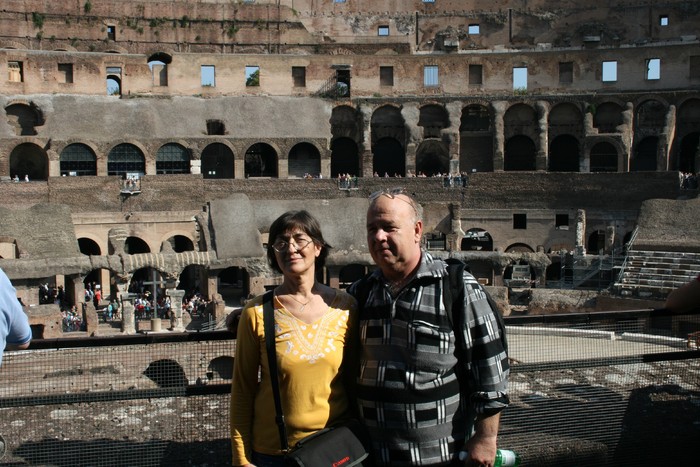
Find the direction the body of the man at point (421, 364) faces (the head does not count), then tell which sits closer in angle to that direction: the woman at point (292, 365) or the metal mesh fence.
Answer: the woman

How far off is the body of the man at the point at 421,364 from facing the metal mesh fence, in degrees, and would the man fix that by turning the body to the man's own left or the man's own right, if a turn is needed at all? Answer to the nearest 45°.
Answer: approximately 180°

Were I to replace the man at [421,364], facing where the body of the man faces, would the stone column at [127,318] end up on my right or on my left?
on my right

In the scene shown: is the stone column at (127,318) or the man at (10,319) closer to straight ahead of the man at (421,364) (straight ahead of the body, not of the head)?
the man

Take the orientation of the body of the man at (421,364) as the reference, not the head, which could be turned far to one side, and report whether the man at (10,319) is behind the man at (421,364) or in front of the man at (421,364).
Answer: in front

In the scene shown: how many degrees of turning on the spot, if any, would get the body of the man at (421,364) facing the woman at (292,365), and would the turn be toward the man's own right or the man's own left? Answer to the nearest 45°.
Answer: approximately 45° to the man's own right
